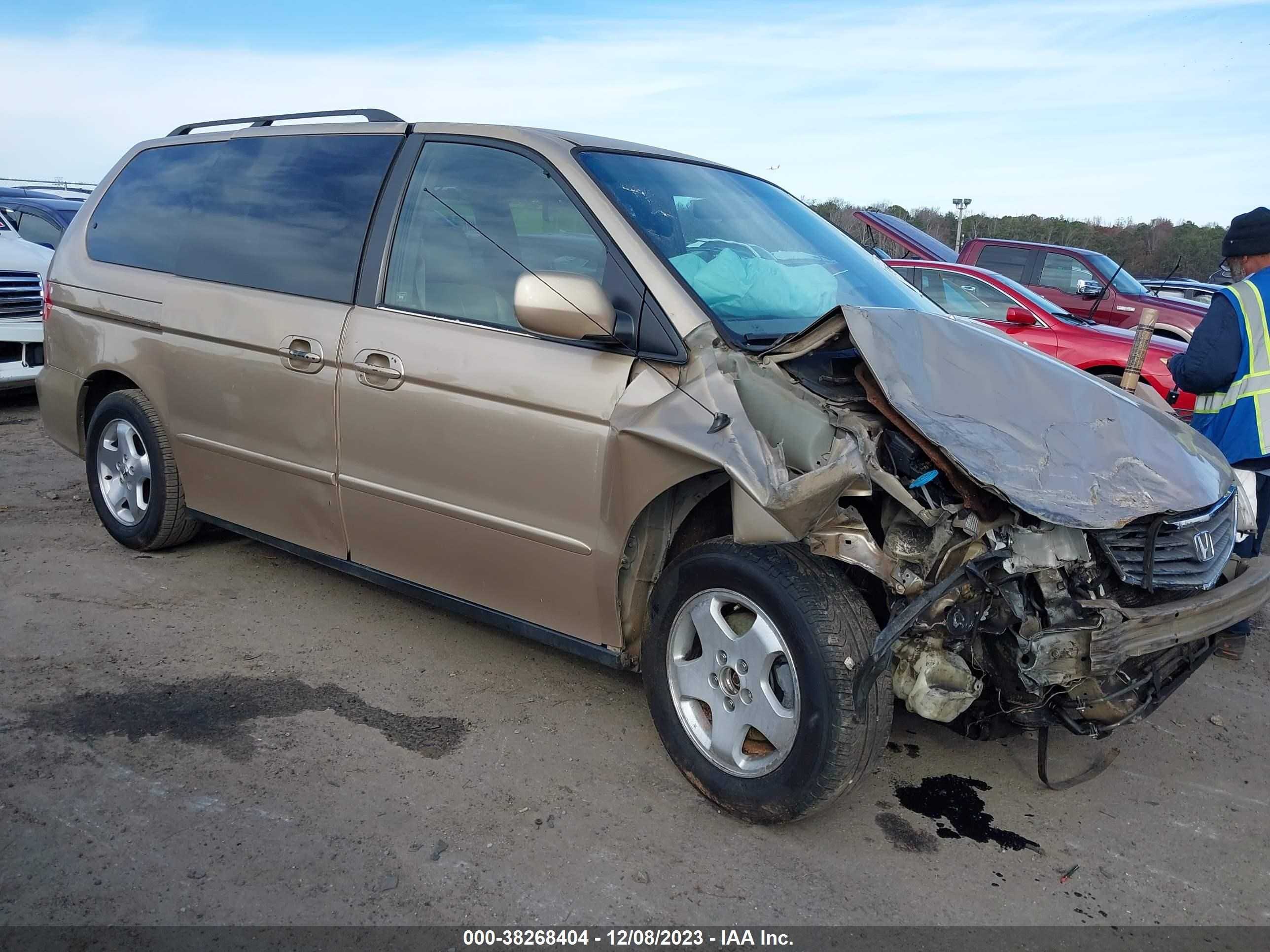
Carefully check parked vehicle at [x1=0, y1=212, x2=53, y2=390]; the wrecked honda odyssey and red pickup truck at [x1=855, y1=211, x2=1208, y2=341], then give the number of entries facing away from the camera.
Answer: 0

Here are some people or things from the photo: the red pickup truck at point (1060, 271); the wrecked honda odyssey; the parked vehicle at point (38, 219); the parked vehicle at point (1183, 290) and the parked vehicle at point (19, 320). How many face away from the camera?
0

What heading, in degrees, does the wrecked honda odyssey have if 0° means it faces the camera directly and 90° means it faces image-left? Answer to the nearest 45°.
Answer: approximately 315°

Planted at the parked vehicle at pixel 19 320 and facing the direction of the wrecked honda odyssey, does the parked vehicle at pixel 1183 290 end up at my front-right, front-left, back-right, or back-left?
front-left

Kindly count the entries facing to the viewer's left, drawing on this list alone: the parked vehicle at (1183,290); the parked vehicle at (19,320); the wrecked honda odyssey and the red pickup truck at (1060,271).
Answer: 0

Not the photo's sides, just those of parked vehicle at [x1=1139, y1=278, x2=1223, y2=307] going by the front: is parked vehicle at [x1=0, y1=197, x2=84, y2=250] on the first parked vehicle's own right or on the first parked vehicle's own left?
on the first parked vehicle's own right

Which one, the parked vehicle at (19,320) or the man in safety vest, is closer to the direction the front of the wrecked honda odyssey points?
the man in safety vest

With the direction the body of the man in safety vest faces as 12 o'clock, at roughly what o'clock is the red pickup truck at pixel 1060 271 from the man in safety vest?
The red pickup truck is roughly at 1 o'clock from the man in safety vest.

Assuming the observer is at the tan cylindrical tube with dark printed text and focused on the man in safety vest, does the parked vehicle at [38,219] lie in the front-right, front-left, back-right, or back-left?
back-left

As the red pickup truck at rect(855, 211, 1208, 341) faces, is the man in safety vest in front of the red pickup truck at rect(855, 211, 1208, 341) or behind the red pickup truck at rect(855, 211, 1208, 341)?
in front

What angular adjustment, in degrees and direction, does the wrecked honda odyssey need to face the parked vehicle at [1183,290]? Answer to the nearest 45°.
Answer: approximately 90° to its left

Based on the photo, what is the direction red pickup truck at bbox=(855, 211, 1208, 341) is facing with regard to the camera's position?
facing the viewer and to the right of the viewer
